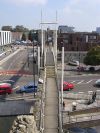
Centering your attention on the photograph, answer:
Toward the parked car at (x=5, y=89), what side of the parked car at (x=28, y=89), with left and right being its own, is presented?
front

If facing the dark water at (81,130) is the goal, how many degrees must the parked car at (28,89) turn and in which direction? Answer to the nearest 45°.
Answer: approximately 90° to its left

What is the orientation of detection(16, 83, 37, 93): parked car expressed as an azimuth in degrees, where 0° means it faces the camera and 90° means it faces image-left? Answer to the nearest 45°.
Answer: approximately 90°

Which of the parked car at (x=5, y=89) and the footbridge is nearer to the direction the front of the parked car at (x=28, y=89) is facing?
the parked car
